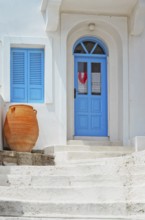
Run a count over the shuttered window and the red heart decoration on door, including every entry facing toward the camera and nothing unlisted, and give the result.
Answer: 2

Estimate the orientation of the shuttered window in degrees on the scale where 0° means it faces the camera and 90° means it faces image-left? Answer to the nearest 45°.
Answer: approximately 0°

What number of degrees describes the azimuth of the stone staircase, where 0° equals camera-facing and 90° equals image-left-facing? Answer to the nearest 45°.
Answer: approximately 0°

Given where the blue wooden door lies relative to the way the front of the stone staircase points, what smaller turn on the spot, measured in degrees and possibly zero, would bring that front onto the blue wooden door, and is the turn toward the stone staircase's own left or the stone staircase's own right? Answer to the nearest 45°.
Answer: approximately 180°

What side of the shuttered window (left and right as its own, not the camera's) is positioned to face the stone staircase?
front

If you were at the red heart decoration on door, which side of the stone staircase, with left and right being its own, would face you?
back

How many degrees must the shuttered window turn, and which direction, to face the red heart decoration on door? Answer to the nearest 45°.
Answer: approximately 90° to its left

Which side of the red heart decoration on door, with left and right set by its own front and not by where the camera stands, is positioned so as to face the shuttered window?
right
